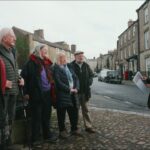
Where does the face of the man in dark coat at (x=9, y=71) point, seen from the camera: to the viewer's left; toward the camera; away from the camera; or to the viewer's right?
to the viewer's right

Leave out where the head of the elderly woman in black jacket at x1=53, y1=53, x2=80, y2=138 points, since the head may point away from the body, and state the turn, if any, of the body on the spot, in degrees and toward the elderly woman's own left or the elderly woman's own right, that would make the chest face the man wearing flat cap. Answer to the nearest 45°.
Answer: approximately 90° to the elderly woman's own left

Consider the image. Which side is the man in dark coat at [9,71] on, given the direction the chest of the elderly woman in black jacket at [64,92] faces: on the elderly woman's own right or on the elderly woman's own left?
on the elderly woman's own right

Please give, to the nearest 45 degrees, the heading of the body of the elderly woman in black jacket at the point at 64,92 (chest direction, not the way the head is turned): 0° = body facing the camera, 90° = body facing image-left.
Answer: approximately 315°
